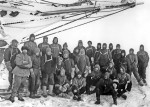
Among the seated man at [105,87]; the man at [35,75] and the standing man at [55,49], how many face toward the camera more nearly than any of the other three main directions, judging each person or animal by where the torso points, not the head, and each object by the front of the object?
3

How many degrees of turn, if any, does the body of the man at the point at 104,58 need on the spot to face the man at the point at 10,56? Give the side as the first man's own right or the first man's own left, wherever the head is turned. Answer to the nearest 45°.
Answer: approximately 90° to the first man's own right

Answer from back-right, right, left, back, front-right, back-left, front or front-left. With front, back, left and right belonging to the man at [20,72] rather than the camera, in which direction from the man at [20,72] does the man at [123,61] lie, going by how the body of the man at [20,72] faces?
front-left

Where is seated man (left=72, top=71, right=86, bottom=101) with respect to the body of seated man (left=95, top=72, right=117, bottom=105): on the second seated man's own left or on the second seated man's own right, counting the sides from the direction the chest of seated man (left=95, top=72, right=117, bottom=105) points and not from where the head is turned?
on the second seated man's own right

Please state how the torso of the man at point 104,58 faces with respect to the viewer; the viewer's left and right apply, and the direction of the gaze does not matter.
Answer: facing the viewer

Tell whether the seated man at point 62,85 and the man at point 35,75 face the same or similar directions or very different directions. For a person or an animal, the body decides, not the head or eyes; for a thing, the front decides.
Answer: same or similar directions

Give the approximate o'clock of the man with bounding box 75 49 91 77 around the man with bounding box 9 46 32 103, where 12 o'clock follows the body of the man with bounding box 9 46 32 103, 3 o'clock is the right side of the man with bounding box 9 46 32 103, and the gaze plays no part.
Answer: the man with bounding box 75 49 91 77 is roughly at 10 o'clock from the man with bounding box 9 46 32 103.

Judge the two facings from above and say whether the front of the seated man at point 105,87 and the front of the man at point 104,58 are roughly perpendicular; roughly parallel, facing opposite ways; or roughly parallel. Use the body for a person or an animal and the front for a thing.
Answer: roughly parallel

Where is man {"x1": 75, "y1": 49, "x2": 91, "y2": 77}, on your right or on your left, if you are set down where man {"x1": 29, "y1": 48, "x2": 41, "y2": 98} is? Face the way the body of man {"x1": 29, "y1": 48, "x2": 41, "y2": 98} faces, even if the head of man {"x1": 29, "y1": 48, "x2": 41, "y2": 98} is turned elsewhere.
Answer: on your left

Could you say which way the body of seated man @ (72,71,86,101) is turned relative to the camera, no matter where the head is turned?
toward the camera

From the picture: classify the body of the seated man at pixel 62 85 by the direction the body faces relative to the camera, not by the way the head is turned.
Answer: toward the camera

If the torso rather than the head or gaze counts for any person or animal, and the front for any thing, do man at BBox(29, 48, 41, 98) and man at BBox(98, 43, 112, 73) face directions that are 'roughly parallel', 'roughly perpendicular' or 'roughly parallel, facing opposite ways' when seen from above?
roughly parallel

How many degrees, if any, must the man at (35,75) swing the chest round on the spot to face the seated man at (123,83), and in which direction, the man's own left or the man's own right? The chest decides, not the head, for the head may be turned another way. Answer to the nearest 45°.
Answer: approximately 90° to the man's own left

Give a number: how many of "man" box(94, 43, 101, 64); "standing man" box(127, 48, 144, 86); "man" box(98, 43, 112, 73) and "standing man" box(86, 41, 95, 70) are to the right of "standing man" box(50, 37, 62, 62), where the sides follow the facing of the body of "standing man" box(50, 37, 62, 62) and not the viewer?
0

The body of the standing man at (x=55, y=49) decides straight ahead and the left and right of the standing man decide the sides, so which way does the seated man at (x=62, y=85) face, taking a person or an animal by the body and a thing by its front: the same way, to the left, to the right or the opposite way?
the same way

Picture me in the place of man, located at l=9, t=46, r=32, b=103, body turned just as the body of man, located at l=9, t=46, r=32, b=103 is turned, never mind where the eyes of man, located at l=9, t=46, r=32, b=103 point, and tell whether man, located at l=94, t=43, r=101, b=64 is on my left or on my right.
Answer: on my left
